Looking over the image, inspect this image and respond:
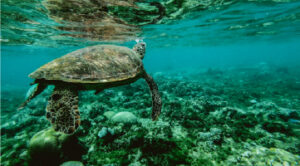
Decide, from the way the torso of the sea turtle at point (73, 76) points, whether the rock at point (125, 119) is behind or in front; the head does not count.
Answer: in front

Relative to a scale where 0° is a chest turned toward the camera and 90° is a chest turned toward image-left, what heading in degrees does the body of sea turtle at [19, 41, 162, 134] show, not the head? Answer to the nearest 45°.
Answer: approximately 225°

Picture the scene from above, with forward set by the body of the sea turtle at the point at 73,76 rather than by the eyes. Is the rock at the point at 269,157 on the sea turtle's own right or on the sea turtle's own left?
on the sea turtle's own right
